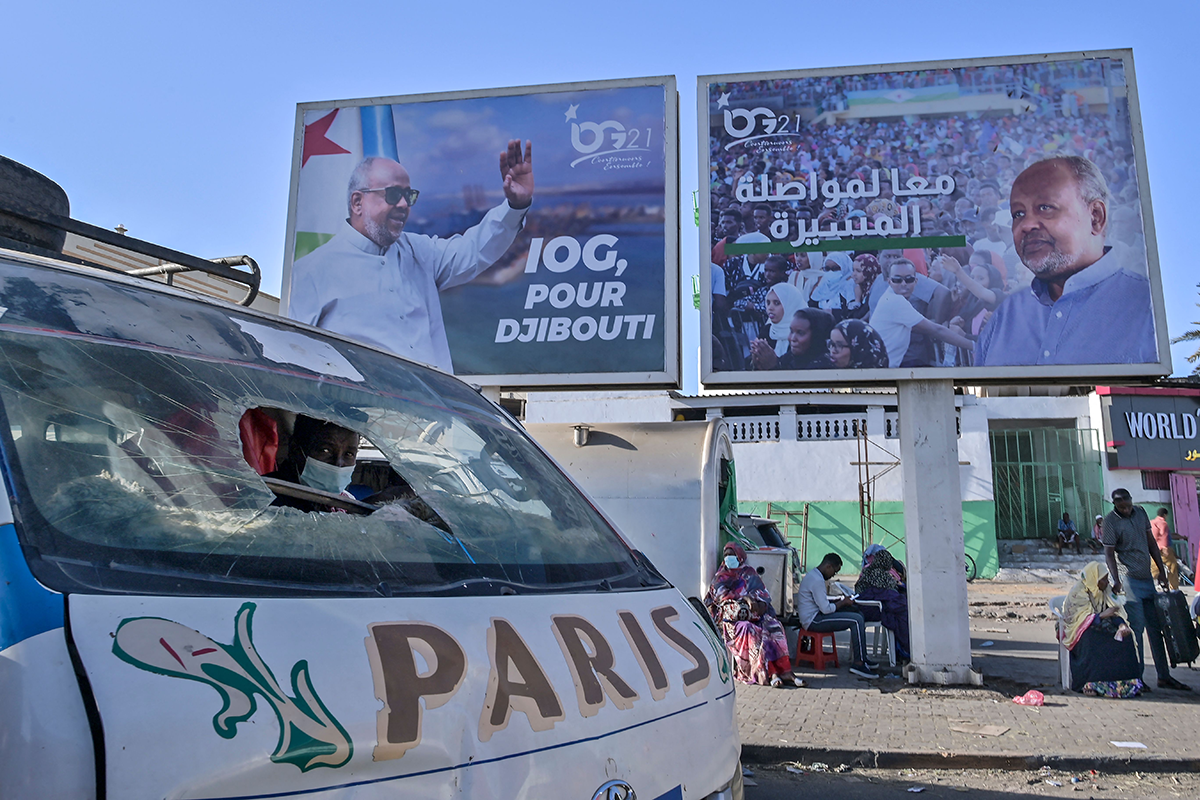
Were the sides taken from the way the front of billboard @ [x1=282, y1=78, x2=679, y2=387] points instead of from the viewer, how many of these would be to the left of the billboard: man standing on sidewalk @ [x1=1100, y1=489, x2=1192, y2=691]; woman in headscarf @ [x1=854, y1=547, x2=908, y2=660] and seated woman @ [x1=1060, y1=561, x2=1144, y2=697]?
3

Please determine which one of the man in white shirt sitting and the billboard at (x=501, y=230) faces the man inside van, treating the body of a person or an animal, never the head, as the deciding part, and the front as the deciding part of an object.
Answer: the billboard

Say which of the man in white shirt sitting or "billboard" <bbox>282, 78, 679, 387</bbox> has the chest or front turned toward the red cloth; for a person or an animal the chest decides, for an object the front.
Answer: the billboard

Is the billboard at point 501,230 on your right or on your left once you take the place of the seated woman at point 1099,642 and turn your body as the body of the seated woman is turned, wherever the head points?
on your right

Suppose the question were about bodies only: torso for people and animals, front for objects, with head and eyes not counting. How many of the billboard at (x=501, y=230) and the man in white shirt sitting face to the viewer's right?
1

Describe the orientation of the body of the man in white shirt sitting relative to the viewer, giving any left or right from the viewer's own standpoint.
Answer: facing to the right of the viewer
